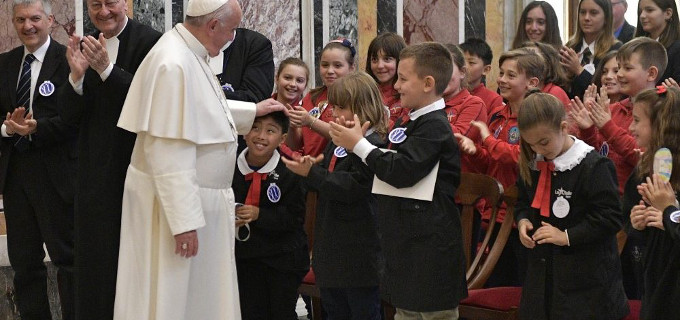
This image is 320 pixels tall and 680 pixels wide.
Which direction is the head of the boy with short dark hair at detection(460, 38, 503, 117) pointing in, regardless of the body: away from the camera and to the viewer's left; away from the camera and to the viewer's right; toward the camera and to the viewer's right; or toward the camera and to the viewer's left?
toward the camera and to the viewer's left

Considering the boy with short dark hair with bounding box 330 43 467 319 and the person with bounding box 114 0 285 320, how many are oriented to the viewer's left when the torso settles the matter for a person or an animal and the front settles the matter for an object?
1

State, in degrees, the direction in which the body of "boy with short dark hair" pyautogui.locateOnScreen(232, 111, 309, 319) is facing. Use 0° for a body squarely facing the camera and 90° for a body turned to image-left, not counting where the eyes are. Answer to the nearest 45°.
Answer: approximately 45°

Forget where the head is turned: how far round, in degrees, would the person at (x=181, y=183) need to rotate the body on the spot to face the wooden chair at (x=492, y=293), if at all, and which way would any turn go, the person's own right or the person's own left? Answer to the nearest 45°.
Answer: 0° — they already face it

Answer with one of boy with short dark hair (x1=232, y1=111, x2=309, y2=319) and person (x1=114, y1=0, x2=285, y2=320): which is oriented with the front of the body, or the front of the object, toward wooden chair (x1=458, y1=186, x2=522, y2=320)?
the person

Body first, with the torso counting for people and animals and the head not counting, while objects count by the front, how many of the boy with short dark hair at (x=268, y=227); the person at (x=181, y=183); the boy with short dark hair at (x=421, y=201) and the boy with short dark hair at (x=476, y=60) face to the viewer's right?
1

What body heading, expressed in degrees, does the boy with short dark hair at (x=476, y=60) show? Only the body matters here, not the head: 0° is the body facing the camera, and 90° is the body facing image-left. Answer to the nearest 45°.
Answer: approximately 45°

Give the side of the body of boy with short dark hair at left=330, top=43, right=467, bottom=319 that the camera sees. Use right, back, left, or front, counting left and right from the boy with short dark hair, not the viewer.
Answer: left

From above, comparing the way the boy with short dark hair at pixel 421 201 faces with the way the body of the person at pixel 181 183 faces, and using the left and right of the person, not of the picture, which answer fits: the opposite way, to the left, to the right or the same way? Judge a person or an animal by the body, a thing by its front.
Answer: the opposite way

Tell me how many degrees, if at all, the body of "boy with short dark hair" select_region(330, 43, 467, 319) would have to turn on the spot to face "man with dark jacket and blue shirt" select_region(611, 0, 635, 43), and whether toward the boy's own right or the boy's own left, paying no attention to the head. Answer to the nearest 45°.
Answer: approximately 135° to the boy's own right

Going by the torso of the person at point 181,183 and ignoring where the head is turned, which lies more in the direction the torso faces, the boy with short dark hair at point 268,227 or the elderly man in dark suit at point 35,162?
the boy with short dark hair

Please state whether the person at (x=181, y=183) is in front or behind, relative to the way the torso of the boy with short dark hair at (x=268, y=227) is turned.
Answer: in front

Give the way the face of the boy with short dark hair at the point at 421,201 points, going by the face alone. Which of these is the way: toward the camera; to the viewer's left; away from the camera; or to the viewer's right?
to the viewer's left

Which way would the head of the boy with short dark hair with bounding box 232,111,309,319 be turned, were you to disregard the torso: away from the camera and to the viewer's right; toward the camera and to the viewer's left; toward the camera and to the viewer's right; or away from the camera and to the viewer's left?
toward the camera and to the viewer's left
